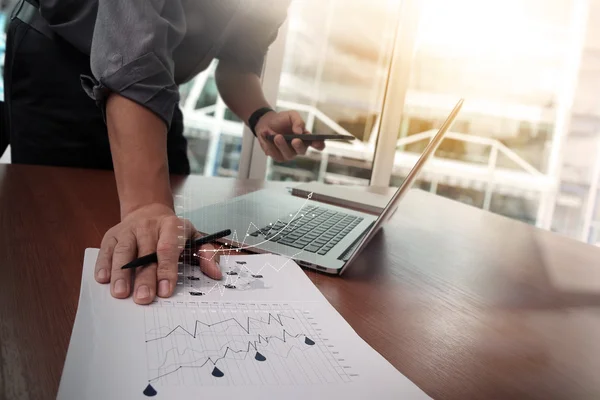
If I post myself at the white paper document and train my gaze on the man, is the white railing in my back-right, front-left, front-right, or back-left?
front-right

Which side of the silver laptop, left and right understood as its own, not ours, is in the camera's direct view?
left

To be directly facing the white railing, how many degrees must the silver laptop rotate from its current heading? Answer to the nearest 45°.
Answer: approximately 90° to its right
